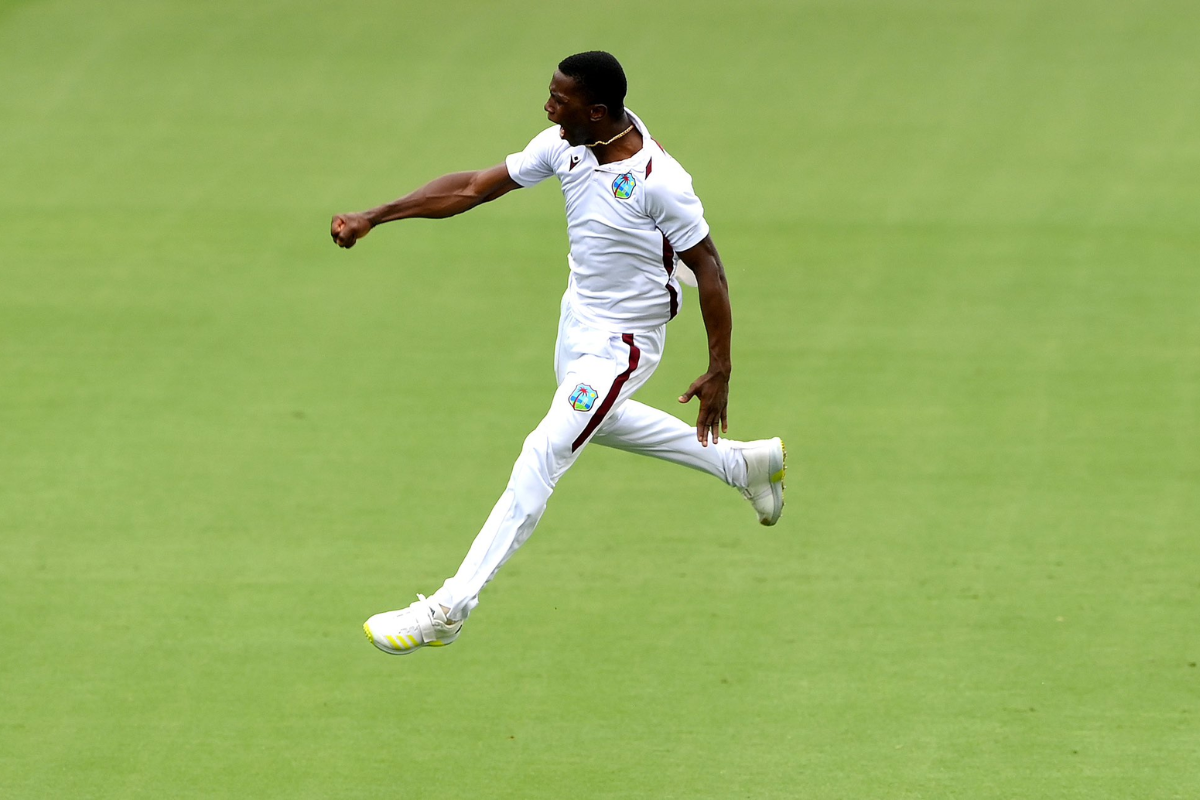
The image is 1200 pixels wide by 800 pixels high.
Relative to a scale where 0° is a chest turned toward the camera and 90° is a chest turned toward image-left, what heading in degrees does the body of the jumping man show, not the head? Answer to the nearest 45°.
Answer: approximately 45°

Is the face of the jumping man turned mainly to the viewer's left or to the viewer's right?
to the viewer's left
